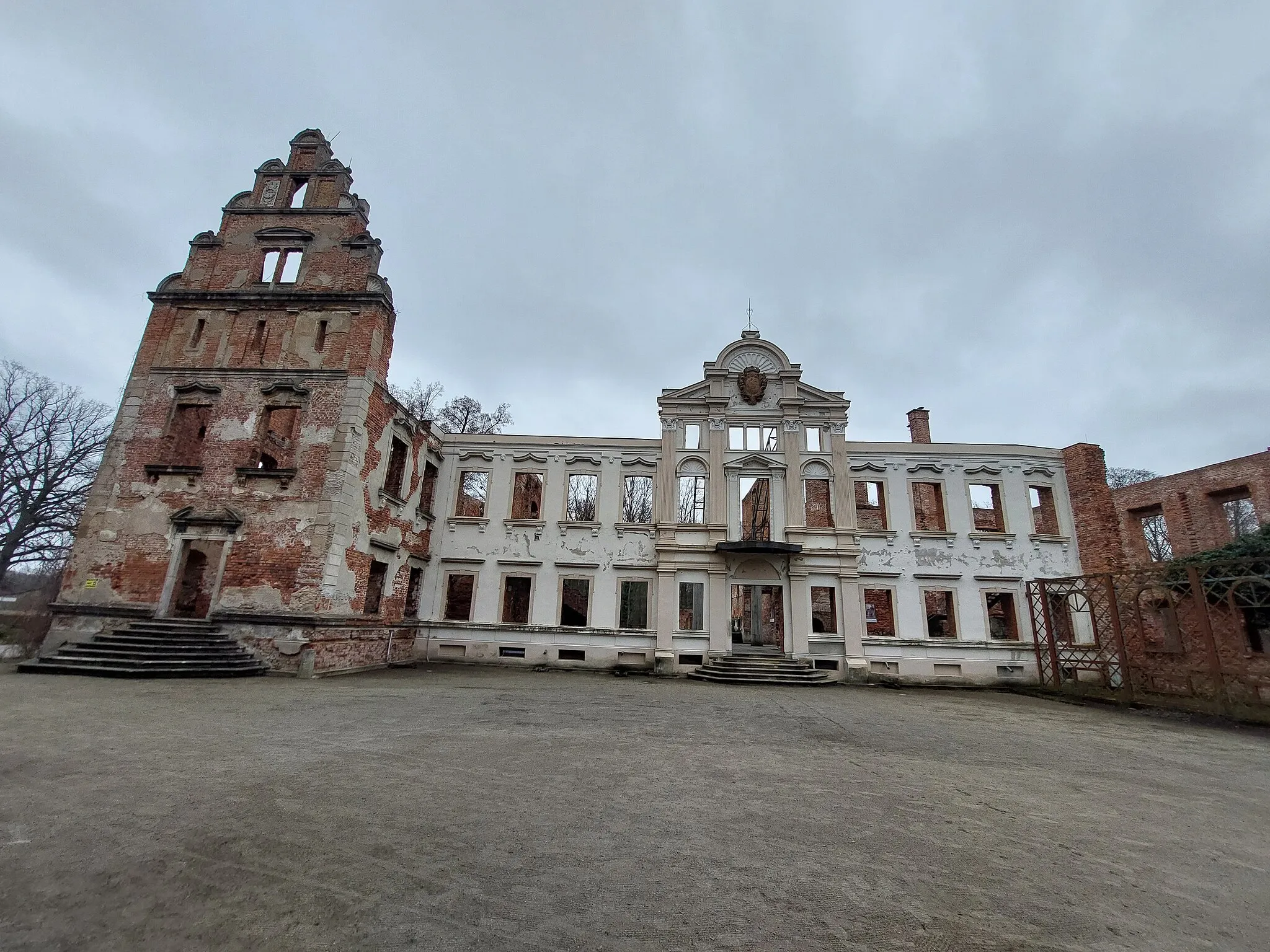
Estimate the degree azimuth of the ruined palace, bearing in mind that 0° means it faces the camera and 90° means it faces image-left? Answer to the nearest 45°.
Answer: approximately 0°

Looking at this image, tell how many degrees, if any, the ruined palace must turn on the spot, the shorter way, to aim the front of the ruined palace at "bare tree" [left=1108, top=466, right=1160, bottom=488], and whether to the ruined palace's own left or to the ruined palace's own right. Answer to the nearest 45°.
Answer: approximately 90° to the ruined palace's own left
